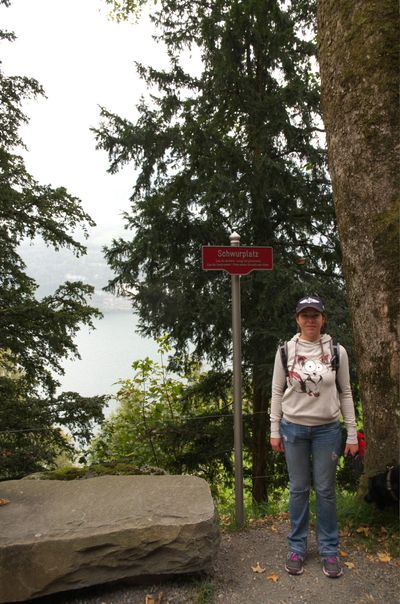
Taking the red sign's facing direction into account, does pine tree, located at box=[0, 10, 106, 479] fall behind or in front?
behind

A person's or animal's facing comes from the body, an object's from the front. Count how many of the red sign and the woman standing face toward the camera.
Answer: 2

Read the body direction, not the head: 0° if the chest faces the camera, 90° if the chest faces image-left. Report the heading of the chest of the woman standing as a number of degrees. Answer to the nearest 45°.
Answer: approximately 0°

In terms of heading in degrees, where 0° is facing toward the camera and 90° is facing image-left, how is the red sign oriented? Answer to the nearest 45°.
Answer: approximately 0°

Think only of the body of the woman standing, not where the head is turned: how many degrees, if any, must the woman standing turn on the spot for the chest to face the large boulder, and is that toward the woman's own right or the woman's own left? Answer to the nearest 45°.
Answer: approximately 90° to the woman's own right
